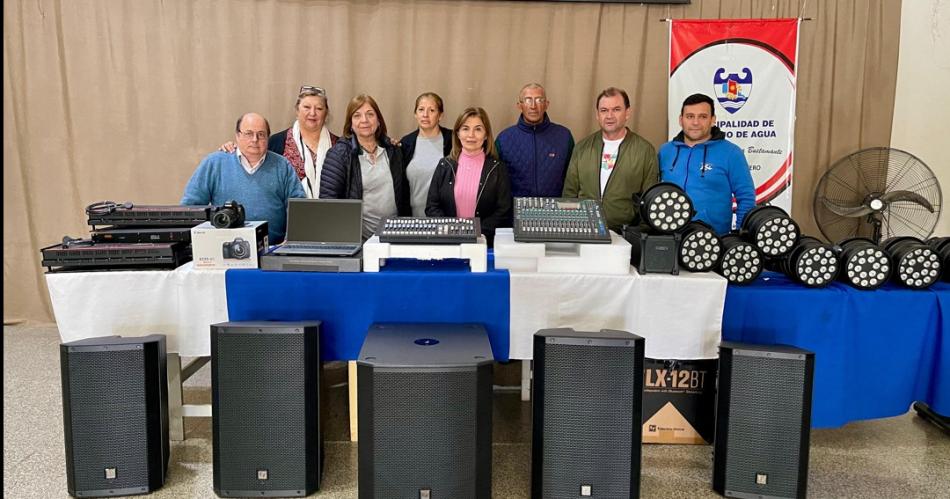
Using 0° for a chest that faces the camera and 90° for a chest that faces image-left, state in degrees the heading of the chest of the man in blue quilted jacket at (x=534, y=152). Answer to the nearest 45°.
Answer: approximately 0°

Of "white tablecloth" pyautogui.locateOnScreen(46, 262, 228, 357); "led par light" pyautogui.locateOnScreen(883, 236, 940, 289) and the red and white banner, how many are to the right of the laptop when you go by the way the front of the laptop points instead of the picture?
1

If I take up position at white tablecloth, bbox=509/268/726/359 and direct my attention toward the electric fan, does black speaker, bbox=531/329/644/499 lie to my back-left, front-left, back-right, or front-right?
back-right

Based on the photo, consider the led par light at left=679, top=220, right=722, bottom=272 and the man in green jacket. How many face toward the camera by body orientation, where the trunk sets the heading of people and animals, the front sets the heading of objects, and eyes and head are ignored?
2

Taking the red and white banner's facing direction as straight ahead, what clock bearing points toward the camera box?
The camera box is roughly at 1 o'clock from the red and white banner.

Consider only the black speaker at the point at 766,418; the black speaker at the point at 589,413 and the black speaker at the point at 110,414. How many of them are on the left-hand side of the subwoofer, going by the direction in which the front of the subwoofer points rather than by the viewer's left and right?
2

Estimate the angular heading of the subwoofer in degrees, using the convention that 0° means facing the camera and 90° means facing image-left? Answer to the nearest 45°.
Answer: approximately 0°

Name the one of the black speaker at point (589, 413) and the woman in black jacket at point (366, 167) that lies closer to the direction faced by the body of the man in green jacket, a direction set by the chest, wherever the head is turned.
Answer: the black speaker

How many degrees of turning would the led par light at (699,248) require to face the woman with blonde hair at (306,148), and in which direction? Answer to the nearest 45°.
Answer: approximately 90° to its right

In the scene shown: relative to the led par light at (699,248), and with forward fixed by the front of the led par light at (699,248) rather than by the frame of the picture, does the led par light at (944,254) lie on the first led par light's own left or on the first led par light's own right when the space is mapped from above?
on the first led par light's own left

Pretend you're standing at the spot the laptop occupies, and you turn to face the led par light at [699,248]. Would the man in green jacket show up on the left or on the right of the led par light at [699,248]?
left

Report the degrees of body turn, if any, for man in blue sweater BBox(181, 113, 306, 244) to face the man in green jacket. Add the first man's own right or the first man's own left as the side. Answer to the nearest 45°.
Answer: approximately 90° to the first man's own left
